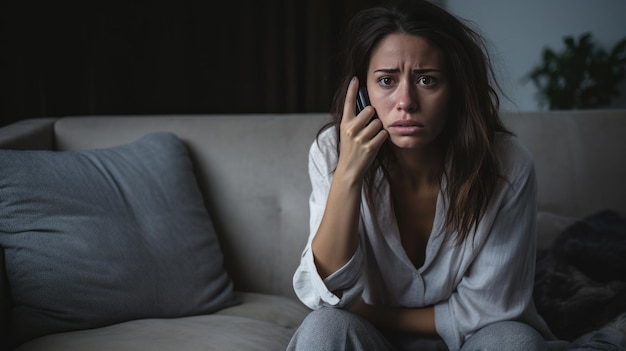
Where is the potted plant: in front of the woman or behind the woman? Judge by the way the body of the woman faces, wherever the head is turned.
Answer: behind

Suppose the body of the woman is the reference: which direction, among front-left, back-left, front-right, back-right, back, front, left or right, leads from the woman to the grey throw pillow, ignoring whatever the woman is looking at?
right

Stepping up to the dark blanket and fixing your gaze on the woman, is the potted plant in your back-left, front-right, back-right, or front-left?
back-right

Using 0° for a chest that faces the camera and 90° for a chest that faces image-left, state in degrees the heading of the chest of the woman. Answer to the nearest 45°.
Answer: approximately 0°
